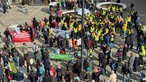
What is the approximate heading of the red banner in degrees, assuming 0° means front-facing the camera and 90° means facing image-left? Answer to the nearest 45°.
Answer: approximately 0°
